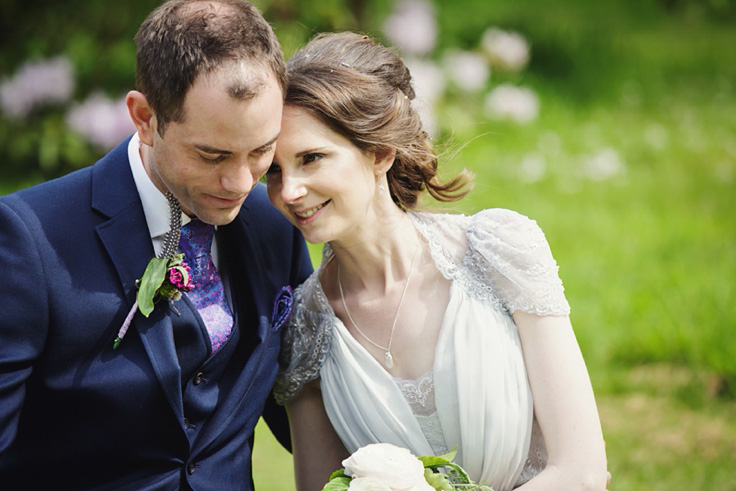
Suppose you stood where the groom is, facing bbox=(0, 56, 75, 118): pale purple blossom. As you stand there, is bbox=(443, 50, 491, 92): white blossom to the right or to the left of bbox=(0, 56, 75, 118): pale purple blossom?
right

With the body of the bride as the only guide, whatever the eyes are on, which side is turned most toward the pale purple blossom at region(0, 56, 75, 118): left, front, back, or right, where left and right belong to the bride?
right

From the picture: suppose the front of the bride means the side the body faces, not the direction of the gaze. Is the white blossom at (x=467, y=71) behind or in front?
behind

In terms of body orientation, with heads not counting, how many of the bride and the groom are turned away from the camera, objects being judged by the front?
0

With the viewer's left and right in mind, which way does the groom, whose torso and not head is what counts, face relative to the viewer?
facing the viewer and to the right of the viewer

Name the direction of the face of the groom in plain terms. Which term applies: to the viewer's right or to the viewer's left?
to the viewer's right

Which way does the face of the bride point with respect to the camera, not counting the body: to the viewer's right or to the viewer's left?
to the viewer's left

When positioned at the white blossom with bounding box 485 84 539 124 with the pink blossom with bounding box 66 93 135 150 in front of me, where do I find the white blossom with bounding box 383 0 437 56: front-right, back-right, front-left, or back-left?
front-right

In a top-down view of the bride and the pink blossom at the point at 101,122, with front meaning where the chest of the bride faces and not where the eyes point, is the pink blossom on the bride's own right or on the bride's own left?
on the bride's own right

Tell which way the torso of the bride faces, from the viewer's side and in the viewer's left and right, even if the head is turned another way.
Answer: facing the viewer and to the left of the viewer

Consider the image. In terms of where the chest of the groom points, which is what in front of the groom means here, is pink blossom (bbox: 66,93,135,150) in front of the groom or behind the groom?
behind

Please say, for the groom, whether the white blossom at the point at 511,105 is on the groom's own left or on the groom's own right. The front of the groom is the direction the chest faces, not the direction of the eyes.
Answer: on the groom's own left
